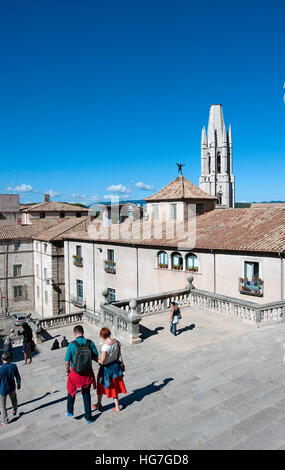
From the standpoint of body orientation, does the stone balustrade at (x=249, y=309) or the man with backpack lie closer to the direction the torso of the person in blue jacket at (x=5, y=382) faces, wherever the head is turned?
the stone balustrade

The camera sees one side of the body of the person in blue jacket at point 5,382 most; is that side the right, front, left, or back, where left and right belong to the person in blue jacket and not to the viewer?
back

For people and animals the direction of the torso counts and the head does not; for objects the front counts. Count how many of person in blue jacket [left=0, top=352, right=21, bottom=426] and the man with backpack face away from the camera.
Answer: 2

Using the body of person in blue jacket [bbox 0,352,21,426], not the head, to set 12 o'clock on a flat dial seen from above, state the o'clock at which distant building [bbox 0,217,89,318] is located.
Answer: The distant building is roughly at 12 o'clock from the person in blue jacket.

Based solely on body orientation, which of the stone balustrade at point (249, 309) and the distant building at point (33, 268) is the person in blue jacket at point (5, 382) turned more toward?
the distant building

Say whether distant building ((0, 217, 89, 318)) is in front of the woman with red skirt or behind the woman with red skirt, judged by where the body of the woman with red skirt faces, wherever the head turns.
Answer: in front

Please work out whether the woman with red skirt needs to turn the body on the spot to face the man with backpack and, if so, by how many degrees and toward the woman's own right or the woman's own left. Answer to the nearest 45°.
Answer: approximately 90° to the woman's own left

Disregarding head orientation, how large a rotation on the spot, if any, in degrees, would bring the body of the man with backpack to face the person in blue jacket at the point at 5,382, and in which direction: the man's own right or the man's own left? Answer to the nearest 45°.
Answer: approximately 45° to the man's own left

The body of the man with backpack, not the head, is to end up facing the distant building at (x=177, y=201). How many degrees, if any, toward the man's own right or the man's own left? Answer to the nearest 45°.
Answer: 0° — they already face it

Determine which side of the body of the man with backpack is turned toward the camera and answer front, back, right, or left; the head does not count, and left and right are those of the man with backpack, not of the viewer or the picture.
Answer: back
